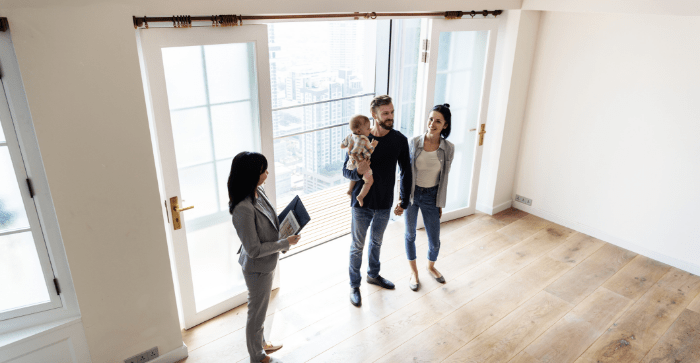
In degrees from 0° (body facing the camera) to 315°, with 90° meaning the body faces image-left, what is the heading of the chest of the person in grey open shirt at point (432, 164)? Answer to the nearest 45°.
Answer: approximately 0°

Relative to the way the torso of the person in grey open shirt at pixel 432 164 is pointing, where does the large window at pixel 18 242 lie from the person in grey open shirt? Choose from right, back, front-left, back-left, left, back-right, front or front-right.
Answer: front-right

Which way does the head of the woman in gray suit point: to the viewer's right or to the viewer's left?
to the viewer's right

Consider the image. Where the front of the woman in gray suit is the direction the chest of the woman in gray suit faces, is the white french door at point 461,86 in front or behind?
in front

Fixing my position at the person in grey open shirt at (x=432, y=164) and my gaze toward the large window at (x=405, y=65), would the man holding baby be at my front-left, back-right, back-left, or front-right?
back-left

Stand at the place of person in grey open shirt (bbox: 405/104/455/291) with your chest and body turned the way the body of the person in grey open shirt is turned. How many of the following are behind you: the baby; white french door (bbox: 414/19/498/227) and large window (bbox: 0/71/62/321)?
1

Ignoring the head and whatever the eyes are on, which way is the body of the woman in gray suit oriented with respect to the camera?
to the viewer's right

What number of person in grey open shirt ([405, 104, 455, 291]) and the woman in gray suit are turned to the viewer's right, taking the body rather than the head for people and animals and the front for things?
1

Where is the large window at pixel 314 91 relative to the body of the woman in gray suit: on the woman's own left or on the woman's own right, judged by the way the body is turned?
on the woman's own left

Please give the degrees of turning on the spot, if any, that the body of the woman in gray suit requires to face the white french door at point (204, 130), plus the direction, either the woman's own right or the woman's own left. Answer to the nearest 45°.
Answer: approximately 135° to the woman's own left
